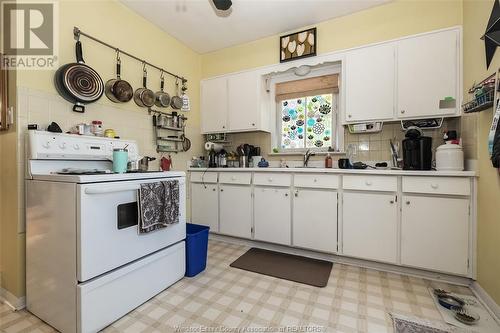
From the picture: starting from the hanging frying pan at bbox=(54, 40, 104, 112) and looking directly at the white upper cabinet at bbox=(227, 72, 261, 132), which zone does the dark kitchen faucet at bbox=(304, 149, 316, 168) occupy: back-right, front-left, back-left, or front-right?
front-right

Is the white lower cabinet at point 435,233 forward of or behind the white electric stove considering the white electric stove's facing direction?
forward

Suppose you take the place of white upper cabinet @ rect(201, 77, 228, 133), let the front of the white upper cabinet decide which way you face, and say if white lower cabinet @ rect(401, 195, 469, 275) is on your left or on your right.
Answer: on your left

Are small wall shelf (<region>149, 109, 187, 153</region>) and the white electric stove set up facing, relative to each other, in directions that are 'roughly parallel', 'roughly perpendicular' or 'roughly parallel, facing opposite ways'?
roughly parallel

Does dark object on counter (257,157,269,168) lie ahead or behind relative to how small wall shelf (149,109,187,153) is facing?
ahead

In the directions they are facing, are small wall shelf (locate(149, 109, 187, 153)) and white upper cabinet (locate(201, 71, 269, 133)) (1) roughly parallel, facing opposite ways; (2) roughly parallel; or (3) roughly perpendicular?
roughly perpendicular

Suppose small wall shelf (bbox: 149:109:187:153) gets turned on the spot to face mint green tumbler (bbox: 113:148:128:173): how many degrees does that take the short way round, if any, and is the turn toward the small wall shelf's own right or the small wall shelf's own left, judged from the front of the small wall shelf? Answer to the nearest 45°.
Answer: approximately 45° to the small wall shelf's own right

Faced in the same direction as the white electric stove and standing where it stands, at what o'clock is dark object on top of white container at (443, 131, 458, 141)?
The dark object on top of white container is roughly at 11 o'clock from the white electric stove.

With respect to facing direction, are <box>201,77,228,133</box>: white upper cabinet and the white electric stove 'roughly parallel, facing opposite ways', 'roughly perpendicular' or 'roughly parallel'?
roughly perpendicular

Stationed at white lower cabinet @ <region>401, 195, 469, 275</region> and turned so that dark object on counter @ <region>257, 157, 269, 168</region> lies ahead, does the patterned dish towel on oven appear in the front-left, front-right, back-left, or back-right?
front-left

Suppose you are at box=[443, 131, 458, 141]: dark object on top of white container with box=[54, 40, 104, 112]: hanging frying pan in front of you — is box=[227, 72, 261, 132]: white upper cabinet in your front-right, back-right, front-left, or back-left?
front-right

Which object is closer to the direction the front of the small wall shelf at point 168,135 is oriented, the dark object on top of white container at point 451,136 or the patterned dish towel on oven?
the dark object on top of white container

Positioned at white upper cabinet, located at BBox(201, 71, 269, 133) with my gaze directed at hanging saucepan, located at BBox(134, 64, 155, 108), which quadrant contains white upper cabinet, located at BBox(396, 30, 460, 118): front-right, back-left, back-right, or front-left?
back-left

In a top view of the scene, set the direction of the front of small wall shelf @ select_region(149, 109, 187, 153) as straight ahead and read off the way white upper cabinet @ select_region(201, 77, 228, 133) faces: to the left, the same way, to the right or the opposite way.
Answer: to the right

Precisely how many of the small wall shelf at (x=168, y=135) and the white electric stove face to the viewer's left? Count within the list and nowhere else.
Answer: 0

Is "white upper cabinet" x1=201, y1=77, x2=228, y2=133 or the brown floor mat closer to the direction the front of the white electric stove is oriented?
the brown floor mat

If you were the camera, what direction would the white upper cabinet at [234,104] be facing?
facing the viewer and to the left of the viewer
